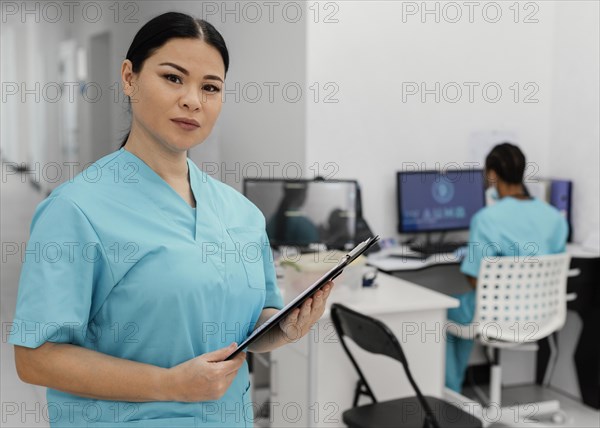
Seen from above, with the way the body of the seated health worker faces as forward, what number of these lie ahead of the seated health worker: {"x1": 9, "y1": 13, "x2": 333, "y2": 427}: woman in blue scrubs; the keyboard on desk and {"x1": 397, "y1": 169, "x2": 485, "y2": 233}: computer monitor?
2

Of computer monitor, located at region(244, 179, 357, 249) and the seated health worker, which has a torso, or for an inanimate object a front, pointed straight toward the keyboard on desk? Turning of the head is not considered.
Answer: the seated health worker

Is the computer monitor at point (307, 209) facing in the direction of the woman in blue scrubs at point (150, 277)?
yes

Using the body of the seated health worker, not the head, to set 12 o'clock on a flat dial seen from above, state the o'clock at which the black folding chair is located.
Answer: The black folding chair is roughly at 8 o'clock from the seated health worker.

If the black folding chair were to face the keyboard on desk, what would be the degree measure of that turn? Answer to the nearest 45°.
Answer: approximately 45° to its left

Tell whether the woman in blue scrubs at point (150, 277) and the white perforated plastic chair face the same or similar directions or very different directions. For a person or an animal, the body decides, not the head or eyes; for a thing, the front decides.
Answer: very different directions

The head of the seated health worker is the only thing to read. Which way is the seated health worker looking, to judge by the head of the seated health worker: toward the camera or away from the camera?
away from the camera

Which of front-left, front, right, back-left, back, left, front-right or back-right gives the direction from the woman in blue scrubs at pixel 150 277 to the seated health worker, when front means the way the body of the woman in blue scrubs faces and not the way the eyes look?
left

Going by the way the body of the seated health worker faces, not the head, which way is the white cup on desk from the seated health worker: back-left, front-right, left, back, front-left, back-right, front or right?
left

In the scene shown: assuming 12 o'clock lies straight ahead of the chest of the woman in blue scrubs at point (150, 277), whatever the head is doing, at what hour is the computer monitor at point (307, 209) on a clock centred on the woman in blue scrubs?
The computer monitor is roughly at 8 o'clock from the woman in blue scrubs.

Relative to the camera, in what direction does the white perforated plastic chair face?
facing away from the viewer and to the left of the viewer

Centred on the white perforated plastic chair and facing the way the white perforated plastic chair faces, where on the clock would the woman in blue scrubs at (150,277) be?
The woman in blue scrubs is roughly at 8 o'clock from the white perforated plastic chair.

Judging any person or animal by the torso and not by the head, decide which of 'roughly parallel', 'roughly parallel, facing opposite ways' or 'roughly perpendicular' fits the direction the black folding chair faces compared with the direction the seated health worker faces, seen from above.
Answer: roughly perpendicular

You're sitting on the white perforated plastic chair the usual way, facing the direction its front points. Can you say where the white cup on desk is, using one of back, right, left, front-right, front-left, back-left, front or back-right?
left

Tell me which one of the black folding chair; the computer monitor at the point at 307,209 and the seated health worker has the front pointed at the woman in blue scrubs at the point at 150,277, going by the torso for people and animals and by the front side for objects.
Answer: the computer monitor

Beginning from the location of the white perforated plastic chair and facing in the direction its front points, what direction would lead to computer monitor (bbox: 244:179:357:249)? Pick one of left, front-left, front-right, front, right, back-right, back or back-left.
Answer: front-left

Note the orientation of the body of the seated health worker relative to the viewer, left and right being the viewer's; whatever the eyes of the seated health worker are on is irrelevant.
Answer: facing away from the viewer and to the left of the viewer

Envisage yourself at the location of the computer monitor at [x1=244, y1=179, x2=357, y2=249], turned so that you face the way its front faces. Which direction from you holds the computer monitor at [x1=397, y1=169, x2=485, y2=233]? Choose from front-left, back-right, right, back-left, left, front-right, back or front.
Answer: back-left

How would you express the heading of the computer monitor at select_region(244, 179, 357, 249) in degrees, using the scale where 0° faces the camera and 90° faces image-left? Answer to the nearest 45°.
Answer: approximately 0°
